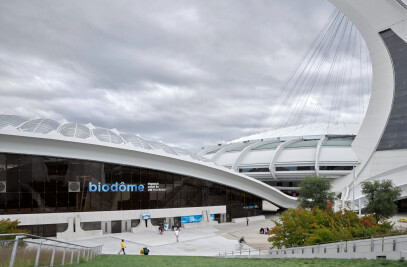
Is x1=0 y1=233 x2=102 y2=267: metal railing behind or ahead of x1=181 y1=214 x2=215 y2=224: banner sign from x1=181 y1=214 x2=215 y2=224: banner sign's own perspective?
ahead

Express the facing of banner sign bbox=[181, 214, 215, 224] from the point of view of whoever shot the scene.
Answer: facing the viewer

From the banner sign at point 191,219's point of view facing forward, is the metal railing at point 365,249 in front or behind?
in front

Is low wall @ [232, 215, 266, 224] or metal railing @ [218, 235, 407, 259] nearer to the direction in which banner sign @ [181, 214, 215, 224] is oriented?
the metal railing

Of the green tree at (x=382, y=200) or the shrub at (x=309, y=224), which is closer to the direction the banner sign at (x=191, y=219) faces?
the shrub

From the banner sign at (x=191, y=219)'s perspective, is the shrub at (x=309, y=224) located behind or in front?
in front

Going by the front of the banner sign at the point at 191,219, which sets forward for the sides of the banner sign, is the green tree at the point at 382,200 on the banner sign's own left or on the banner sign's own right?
on the banner sign's own left

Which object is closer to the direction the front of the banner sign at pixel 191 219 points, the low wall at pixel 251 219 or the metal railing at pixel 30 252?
the metal railing
